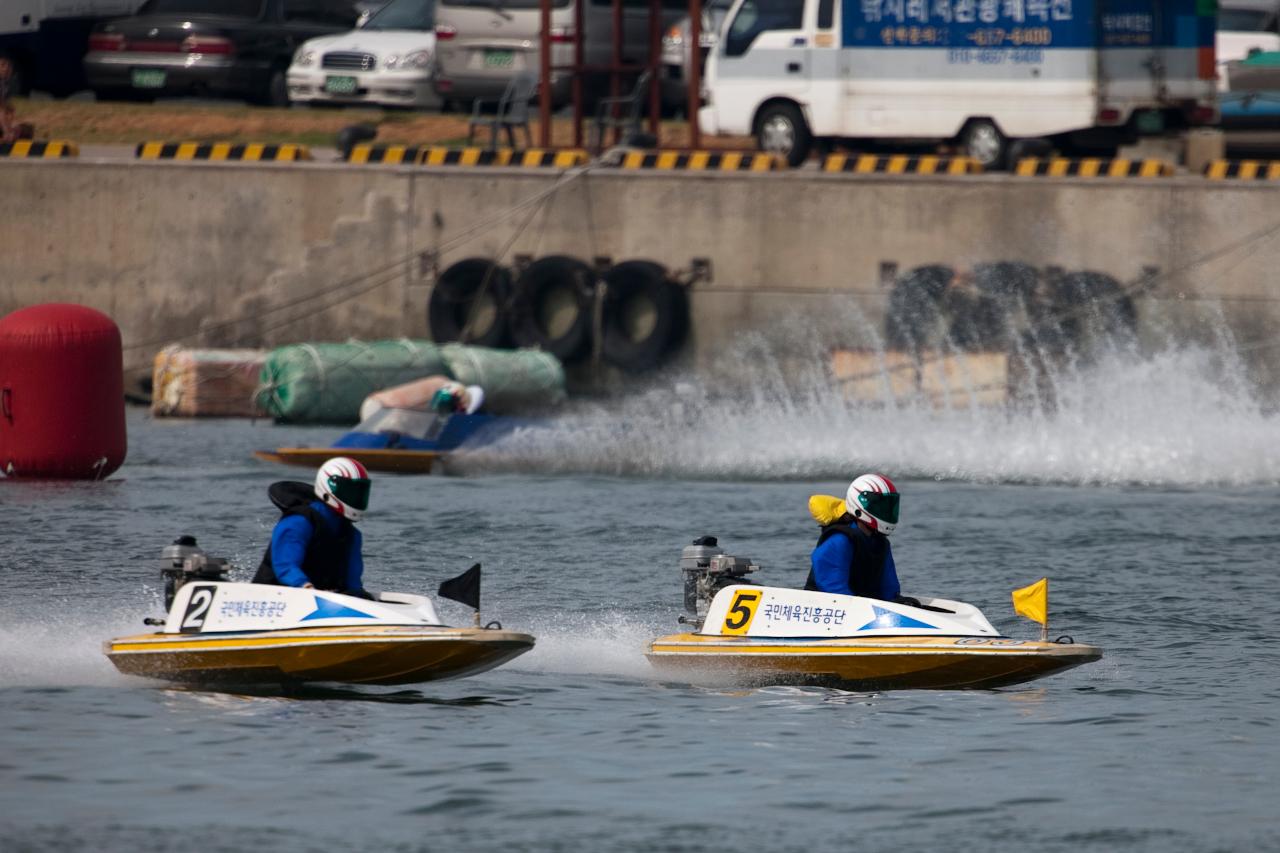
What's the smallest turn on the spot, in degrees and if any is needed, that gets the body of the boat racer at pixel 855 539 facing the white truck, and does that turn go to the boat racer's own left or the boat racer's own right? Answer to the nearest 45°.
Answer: approximately 135° to the boat racer's own left

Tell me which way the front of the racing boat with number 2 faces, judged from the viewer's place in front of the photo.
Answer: facing to the right of the viewer

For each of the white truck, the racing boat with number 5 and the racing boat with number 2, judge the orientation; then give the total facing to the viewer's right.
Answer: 2

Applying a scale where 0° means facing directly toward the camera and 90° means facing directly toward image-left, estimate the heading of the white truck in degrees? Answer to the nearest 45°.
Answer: approximately 135°

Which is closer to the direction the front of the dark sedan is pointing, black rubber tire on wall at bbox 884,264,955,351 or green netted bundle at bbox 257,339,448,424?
the black rubber tire on wall

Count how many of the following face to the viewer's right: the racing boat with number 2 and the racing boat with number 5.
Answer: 2

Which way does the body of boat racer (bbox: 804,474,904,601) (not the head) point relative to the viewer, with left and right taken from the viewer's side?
facing the viewer and to the right of the viewer

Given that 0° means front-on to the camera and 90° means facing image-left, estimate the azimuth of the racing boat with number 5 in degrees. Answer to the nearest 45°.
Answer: approximately 270°

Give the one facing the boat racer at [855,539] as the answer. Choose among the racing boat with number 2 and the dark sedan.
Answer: the racing boat with number 2

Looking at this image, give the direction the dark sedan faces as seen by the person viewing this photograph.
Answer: facing away from the viewer and to the right of the viewer

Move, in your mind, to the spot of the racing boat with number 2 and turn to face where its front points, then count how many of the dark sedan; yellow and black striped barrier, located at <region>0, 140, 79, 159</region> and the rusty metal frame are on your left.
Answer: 3

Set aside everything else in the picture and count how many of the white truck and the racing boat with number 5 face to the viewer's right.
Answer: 1

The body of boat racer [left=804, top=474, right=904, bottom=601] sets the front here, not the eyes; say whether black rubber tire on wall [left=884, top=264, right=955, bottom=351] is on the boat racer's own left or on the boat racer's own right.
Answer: on the boat racer's own left

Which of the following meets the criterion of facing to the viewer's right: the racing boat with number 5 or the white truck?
the racing boat with number 5

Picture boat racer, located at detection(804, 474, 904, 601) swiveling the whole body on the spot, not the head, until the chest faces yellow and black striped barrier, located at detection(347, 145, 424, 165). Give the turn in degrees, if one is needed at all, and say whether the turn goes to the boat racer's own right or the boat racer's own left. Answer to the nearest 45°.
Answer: approximately 135° to the boat racer's own left

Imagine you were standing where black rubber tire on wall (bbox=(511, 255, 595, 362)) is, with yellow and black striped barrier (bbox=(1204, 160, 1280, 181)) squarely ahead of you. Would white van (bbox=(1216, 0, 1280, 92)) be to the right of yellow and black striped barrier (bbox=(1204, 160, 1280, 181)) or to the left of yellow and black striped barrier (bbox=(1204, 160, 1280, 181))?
left

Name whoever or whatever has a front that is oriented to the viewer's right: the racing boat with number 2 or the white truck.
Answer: the racing boat with number 2

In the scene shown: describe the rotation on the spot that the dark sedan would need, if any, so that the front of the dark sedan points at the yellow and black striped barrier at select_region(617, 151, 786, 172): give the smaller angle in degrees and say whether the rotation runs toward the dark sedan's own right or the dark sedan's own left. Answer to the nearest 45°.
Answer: approximately 90° to the dark sedan's own right

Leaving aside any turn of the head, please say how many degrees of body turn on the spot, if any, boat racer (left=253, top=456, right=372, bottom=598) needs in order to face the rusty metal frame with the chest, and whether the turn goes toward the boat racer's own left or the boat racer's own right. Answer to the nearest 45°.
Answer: approximately 135° to the boat racer's own left
